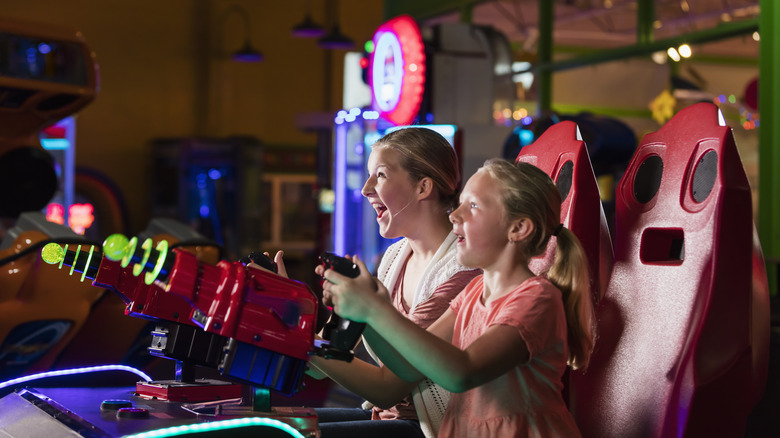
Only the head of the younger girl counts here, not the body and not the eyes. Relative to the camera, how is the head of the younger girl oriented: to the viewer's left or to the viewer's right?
to the viewer's left

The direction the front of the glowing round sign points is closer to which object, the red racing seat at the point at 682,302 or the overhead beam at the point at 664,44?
the red racing seat

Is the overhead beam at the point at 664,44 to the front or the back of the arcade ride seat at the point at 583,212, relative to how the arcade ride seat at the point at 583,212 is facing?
to the back
